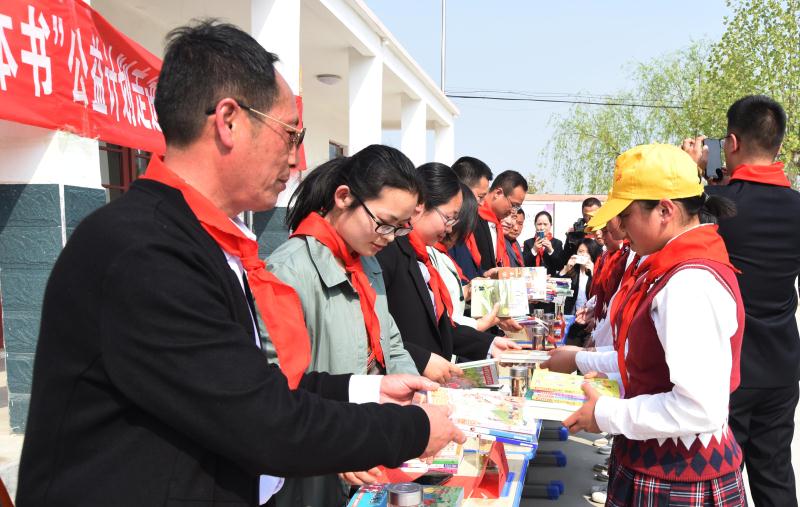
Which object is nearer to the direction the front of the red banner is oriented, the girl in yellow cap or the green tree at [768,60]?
the girl in yellow cap

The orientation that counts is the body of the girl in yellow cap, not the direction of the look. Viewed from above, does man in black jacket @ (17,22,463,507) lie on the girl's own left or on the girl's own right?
on the girl's own left

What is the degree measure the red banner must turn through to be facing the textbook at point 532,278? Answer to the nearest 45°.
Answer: approximately 45° to its left

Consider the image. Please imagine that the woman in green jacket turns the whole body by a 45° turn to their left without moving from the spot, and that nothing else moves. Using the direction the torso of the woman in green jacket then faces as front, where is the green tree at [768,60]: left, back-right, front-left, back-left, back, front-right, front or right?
front-left

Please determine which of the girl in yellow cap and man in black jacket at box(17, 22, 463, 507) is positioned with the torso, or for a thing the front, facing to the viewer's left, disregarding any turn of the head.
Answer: the girl in yellow cap

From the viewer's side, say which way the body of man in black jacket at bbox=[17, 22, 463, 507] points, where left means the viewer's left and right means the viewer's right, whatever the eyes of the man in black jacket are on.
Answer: facing to the right of the viewer

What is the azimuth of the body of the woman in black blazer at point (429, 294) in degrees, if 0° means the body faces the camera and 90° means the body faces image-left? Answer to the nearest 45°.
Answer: approximately 315°

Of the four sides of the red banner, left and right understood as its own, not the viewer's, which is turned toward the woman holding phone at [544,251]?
left

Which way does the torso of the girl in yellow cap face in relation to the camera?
to the viewer's left
